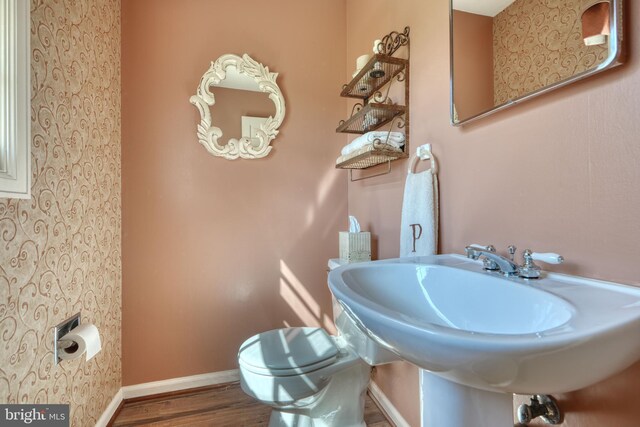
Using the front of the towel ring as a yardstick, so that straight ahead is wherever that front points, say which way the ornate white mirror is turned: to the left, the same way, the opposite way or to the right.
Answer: to the left

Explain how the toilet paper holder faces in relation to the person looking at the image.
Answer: facing the viewer and to the right of the viewer

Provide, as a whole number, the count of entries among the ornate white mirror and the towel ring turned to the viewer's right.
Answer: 0

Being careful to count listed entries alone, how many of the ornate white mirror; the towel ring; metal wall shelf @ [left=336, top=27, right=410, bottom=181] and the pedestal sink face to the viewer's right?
0

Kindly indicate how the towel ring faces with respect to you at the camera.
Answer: facing the viewer and to the left of the viewer

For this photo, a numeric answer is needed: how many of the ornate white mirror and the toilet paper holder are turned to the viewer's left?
0

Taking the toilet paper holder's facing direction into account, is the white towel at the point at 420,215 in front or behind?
in front

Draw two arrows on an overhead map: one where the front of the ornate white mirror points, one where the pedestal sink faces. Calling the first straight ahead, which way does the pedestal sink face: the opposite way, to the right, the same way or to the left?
to the right

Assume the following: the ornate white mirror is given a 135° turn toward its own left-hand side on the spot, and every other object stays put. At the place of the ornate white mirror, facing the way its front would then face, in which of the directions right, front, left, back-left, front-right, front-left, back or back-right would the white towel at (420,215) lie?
right

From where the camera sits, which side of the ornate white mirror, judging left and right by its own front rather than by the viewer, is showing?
front

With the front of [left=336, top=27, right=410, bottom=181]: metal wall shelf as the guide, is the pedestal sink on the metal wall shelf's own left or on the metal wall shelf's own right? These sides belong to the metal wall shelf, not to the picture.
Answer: on the metal wall shelf's own left

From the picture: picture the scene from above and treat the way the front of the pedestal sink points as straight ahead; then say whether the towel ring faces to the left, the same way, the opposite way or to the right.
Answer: the same way

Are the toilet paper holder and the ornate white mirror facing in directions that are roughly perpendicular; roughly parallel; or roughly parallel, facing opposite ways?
roughly perpendicular

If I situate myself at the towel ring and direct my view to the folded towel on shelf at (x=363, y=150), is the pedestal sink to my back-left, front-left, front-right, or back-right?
back-left

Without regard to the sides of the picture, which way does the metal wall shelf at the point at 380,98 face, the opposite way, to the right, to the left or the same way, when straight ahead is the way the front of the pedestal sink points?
the same way
